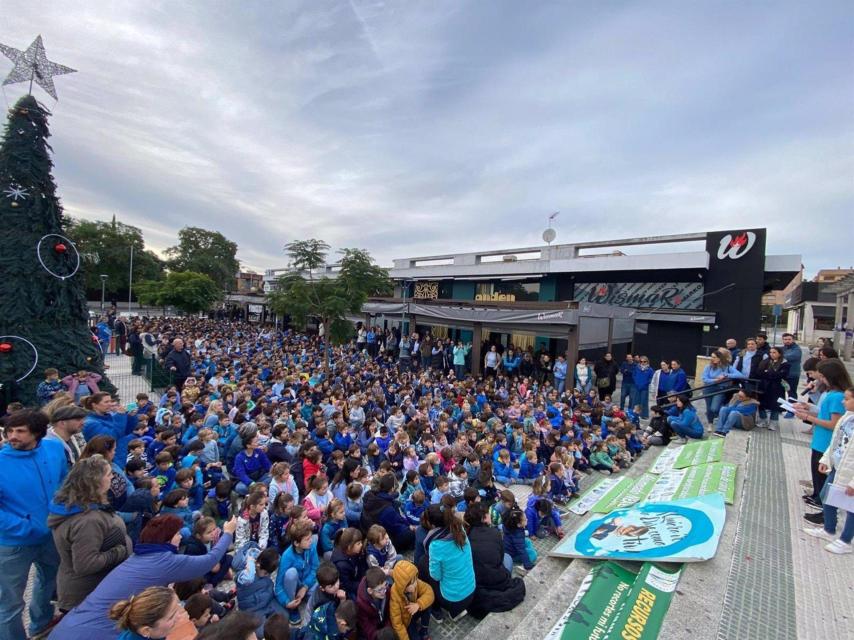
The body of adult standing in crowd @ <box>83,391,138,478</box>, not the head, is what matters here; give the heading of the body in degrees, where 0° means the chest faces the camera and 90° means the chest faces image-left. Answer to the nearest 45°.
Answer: approximately 270°

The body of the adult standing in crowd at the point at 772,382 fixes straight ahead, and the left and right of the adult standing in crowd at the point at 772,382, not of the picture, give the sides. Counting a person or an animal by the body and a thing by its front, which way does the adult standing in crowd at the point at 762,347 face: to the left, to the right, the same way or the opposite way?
the same way

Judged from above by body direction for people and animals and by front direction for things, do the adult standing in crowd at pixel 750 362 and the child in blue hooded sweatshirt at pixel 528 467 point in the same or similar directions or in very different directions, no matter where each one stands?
very different directions

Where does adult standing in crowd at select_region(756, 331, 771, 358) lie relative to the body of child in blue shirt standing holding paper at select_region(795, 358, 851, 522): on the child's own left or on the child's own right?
on the child's own right

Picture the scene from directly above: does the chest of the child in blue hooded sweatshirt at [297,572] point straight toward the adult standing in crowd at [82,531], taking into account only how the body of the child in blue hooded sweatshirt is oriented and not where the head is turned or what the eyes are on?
no

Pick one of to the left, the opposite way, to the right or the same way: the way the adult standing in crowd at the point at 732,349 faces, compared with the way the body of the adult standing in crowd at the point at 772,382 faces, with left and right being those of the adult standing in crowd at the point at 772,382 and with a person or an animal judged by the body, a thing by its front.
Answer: the same way

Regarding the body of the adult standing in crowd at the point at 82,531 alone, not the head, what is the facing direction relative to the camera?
to the viewer's right

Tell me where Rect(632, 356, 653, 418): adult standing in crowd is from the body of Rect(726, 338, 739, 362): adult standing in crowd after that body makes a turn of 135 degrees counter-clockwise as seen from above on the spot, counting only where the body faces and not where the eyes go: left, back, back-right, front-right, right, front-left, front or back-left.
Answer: back

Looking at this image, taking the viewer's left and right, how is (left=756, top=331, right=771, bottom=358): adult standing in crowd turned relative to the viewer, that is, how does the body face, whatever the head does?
facing the viewer and to the left of the viewer

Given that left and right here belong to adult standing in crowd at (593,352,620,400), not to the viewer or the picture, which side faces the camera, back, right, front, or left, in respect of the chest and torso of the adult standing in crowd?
front

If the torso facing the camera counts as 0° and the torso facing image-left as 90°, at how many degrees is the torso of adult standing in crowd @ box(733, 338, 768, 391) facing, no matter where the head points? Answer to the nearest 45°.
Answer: approximately 45°

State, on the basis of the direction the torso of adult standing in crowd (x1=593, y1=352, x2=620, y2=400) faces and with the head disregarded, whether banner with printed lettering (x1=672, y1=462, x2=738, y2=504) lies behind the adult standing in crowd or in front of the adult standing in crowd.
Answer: in front

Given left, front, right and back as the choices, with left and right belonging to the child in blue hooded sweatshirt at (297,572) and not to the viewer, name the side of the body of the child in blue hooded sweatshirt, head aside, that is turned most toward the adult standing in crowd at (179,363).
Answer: back

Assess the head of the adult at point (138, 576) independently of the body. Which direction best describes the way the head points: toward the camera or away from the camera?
away from the camera

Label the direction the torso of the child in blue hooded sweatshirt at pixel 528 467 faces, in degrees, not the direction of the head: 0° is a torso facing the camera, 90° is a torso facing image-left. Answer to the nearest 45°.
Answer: approximately 270°

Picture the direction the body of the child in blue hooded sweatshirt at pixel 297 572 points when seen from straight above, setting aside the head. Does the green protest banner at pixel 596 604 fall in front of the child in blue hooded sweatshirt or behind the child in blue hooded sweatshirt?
in front
